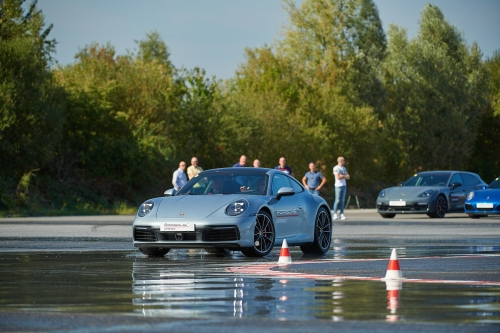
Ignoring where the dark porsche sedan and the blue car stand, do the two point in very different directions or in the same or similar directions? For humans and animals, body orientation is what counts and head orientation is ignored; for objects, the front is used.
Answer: same or similar directions

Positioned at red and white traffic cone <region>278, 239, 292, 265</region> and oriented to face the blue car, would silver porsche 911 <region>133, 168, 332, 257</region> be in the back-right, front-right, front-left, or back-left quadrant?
front-left

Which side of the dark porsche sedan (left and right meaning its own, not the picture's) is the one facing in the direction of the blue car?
left

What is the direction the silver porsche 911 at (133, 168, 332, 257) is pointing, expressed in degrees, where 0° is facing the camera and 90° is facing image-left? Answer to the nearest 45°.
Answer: approximately 45°

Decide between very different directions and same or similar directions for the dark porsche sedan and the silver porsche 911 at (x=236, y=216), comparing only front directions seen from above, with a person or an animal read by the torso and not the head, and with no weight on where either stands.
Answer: same or similar directions

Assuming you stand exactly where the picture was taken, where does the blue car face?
facing the viewer and to the left of the viewer

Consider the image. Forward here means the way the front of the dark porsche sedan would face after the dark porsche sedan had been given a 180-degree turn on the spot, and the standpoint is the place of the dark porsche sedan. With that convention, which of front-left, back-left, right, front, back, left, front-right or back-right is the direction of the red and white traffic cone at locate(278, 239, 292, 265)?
back-right

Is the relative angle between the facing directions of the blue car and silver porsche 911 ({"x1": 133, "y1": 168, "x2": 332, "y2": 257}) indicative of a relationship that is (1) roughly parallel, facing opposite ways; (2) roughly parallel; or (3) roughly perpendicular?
roughly parallel

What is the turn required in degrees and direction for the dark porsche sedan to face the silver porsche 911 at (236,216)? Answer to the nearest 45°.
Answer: approximately 45° to its left

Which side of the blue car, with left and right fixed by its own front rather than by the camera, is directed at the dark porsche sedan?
right

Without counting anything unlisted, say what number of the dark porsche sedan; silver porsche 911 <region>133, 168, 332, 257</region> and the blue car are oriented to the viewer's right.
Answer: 0
